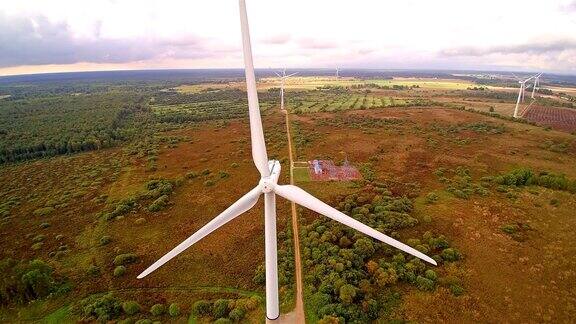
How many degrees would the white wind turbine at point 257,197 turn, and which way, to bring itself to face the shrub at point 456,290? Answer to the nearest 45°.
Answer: approximately 135° to its left

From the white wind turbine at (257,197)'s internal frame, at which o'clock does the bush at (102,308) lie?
The bush is roughly at 4 o'clock from the white wind turbine.

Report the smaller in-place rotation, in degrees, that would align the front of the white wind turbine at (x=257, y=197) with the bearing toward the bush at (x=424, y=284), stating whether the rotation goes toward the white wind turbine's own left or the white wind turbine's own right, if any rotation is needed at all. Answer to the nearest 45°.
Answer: approximately 135° to the white wind turbine's own left

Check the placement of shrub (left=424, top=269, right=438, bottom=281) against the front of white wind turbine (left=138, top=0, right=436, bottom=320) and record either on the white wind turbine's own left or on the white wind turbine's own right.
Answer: on the white wind turbine's own left

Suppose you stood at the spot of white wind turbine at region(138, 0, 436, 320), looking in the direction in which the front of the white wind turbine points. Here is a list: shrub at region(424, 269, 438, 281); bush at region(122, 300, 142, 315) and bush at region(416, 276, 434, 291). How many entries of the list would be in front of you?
0

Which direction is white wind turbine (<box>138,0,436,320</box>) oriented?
toward the camera

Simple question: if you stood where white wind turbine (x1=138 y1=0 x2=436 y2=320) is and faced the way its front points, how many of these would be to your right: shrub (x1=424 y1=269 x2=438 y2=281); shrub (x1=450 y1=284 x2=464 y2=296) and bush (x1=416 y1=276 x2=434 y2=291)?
0

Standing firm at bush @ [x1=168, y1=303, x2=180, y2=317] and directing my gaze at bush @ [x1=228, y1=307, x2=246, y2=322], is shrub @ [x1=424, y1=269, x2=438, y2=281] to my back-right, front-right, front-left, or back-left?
front-left
